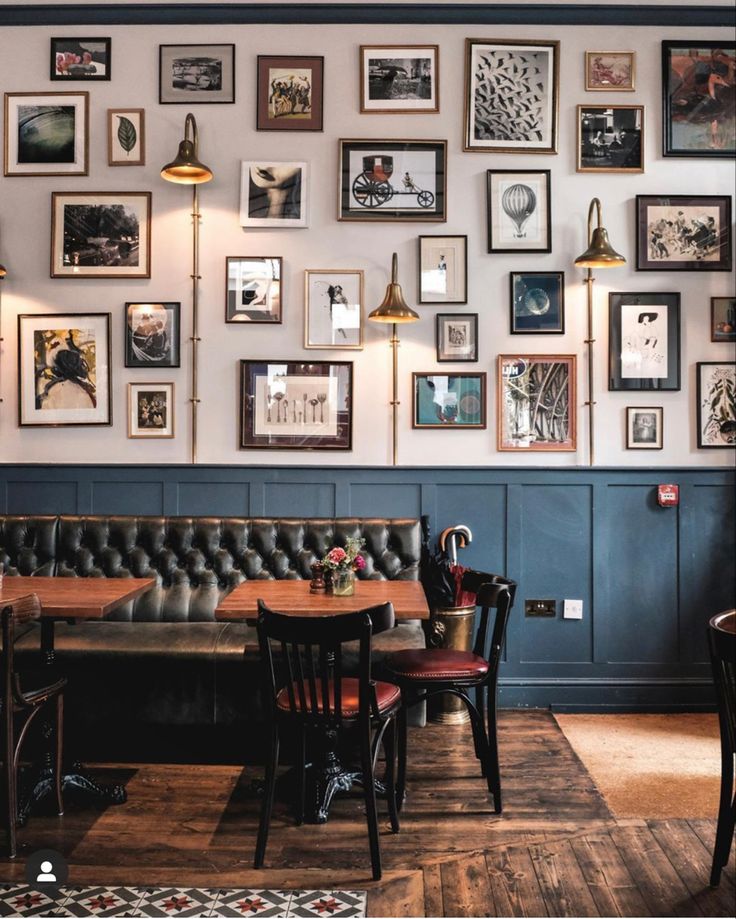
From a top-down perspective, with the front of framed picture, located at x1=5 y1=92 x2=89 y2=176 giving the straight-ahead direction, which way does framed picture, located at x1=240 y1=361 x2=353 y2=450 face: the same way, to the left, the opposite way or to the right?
the same way

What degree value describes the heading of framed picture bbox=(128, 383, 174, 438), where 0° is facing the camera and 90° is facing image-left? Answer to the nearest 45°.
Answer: approximately 0°

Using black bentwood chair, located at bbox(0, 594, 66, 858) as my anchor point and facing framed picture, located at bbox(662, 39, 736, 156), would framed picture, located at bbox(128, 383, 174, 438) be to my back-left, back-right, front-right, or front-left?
front-left

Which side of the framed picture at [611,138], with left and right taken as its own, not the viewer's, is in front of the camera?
front

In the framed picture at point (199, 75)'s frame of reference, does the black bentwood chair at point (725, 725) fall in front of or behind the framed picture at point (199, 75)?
in front

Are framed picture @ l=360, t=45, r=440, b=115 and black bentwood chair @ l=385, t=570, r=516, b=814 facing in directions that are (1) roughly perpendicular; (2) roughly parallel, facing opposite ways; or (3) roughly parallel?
roughly perpendicular

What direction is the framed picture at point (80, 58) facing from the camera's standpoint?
toward the camera

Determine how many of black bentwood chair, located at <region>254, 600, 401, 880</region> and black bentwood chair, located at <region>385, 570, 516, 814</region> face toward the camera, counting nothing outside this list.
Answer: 0

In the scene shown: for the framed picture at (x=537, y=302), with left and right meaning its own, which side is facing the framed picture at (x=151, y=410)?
right

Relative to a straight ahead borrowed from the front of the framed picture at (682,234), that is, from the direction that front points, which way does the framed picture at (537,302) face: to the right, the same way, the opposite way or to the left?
the same way

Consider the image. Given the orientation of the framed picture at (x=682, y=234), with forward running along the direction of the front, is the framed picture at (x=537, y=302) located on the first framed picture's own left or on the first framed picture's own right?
on the first framed picture's own right

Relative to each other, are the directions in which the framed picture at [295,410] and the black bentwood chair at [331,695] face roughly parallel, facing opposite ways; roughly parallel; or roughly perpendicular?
roughly parallel, facing opposite ways

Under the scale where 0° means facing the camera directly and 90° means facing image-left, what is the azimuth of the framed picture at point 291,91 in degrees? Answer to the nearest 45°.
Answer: approximately 0°

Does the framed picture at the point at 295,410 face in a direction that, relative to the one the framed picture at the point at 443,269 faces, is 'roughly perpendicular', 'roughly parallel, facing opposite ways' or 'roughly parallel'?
roughly parallel

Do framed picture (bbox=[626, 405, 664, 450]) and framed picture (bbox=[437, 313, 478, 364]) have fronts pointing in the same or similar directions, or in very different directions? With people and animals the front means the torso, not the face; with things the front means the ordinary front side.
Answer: same or similar directions

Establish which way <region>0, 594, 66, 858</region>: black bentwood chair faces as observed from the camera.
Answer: facing away from the viewer and to the right of the viewer

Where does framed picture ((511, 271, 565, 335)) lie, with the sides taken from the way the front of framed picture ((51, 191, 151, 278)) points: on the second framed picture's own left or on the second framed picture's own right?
on the second framed picture's own left

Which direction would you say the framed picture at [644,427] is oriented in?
toward the camera

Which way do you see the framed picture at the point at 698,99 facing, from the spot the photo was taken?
facing the viewer

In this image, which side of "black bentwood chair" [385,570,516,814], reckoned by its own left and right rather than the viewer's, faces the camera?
left
